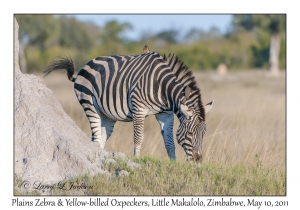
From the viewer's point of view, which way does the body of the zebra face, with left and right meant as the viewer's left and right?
facing the viewer and to the right of the viewer
